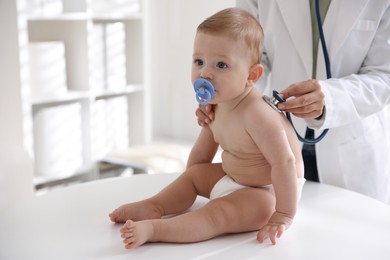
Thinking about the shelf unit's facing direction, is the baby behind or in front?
in front

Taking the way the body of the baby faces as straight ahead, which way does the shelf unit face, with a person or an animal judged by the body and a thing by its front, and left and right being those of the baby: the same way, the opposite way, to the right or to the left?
to the left

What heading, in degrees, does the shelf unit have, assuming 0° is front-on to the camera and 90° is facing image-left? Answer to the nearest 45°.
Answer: approximately 315°

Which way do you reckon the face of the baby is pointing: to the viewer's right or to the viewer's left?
to the viewer's left

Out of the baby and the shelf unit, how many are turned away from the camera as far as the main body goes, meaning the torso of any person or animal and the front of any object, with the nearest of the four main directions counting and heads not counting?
0
